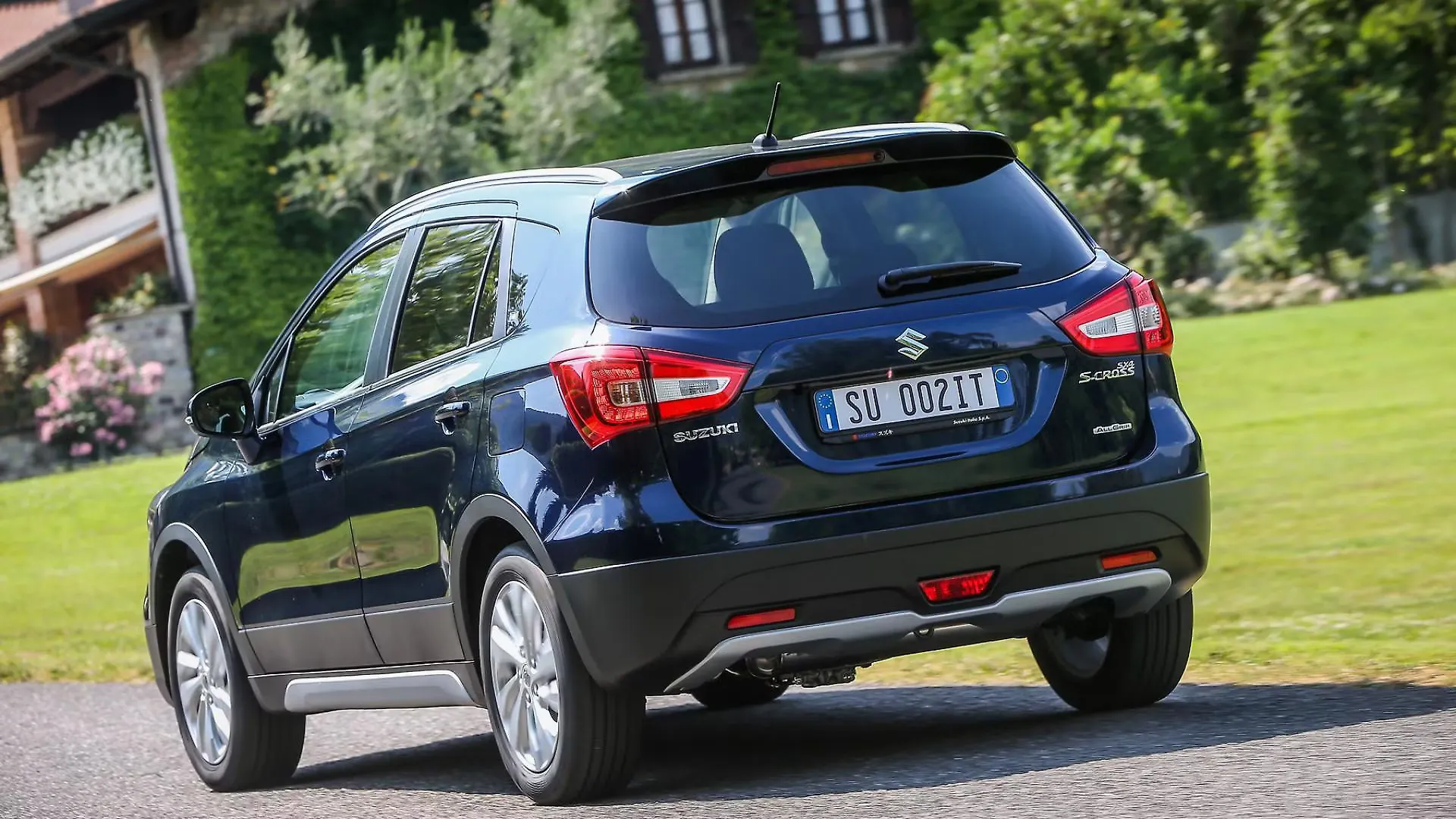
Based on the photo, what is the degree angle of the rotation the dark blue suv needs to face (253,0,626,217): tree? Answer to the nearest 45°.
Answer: approximately 45° to its right

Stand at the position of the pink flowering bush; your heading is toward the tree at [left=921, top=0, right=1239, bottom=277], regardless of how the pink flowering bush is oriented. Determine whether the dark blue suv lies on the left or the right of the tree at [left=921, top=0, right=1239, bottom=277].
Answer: right

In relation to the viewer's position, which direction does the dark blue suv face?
facing away from the viewer and to the left of the viewer

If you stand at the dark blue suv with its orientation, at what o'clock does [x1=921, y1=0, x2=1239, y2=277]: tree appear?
The tree is roughly at 2 o'clock from the dark blue suv.

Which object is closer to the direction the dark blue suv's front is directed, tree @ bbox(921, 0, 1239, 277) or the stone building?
the stone building

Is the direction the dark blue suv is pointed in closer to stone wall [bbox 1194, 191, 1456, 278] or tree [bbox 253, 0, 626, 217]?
the tree

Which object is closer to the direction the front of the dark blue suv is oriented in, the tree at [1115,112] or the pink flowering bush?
the pink flowering bush

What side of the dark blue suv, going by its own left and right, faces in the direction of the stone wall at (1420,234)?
right

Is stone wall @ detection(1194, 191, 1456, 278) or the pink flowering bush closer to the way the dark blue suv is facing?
the pink flowering bush

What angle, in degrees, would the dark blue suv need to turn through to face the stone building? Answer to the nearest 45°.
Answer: approximately 45° to its right
